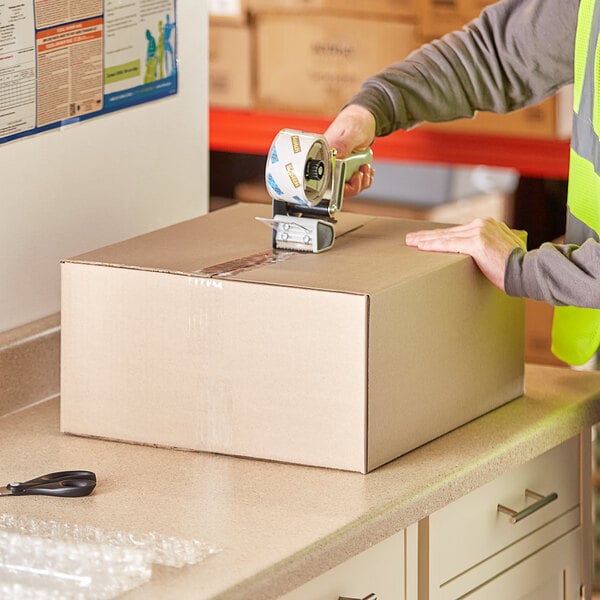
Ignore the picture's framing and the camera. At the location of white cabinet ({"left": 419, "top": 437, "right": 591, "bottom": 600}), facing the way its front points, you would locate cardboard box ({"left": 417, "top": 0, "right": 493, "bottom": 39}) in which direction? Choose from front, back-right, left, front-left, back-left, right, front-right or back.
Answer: back-left

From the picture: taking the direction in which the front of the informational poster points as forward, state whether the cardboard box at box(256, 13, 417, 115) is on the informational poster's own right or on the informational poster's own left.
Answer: on the informational poster's own left

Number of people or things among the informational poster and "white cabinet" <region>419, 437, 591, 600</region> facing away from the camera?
0

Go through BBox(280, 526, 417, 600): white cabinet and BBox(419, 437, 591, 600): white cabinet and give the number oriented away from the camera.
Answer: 0

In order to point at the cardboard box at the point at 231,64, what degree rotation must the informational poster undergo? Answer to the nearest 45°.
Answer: approximately 135° to its left

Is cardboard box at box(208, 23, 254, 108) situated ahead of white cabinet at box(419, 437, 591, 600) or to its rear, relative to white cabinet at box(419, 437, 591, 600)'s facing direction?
to the rear

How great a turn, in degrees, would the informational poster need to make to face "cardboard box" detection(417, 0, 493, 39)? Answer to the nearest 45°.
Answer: approximately 90° to its left
